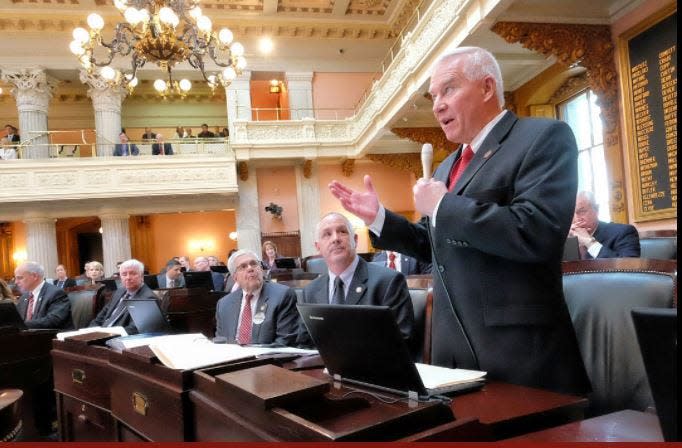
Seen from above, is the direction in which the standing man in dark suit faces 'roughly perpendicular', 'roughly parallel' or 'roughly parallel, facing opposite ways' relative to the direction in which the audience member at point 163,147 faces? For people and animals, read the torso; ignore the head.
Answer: roughly perpendicular

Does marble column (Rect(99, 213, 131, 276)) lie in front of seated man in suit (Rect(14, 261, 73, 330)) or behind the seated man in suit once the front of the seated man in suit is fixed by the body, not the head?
behind

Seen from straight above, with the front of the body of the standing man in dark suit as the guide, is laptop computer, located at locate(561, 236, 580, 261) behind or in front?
behind

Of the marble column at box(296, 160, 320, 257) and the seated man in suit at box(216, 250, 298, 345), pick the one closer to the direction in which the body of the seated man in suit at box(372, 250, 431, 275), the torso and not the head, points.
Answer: the seated man in suit

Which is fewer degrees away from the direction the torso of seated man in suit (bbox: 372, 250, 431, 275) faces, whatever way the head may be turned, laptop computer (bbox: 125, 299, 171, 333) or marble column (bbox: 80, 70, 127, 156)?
the laptop computer

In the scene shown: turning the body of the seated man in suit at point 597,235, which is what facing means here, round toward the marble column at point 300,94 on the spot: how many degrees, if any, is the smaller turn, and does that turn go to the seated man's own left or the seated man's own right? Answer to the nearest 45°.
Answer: approximately 90° to the seated man's own right

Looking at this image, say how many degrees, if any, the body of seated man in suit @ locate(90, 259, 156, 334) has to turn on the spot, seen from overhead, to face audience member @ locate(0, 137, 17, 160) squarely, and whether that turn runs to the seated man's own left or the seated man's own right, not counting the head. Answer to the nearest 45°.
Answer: approximately 135° to the seated man's own right

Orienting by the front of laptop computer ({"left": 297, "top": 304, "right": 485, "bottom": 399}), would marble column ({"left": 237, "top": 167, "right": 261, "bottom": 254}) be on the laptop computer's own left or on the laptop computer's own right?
on the laptop computer's own left

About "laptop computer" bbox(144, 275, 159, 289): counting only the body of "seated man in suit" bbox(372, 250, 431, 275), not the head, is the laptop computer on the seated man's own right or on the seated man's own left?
on the seated man's own right
